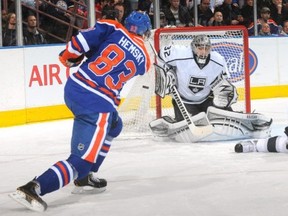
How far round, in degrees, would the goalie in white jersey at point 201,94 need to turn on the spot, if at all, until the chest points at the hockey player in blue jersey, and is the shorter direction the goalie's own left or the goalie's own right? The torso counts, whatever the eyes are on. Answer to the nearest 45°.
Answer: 0° — they already face them

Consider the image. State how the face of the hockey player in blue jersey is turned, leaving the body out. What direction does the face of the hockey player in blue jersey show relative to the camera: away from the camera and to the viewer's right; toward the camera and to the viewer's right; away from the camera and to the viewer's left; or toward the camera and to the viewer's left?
away from the camera and to the viewer's right

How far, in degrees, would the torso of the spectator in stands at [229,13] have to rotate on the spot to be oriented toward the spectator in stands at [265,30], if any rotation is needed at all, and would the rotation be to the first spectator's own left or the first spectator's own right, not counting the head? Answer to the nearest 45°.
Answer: approximately 45° to the first spectator's own left

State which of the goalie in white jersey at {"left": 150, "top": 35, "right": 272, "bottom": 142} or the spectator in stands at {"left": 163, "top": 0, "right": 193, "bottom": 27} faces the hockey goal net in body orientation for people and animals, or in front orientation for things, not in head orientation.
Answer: the spectator in stands

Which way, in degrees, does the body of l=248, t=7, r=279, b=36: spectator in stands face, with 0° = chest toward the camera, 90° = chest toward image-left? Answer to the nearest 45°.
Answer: approximately 0°

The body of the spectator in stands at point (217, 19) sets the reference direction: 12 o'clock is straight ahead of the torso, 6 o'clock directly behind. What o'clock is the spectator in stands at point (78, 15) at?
the spectator in stands at point (78, 15) is roughly at 2 o'clock from the spectator in stands at point (217, 19).
